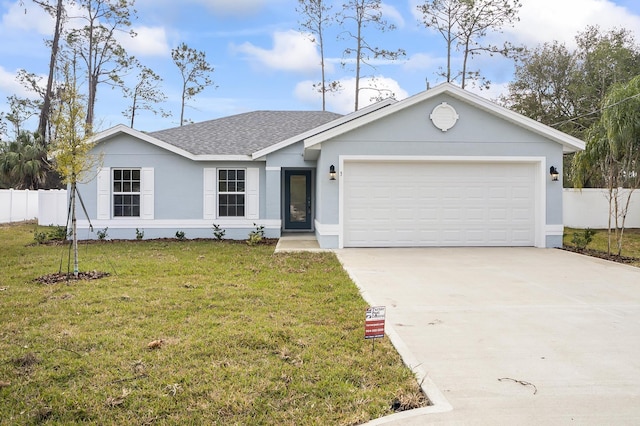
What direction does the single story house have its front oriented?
toward the camera

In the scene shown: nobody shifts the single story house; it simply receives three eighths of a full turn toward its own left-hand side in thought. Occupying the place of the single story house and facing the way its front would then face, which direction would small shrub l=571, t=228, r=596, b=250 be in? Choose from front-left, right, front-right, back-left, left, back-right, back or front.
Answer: front-right

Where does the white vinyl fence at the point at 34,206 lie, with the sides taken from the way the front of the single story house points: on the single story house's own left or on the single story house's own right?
on the single story house's own right

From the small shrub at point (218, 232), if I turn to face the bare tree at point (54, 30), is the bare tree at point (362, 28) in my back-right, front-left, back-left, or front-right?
front-right

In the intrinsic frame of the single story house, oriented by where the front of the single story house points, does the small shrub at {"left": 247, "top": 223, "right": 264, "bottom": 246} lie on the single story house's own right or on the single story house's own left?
on the single story house's own right

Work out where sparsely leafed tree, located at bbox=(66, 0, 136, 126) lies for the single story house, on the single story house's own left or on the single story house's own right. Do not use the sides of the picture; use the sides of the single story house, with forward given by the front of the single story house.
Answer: on the single story house's own right

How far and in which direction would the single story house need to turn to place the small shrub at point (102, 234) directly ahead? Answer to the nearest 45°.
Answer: approximately 90° to its right

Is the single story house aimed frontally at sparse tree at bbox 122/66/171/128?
no

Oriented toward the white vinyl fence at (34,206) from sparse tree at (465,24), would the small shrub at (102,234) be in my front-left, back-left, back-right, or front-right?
front-left

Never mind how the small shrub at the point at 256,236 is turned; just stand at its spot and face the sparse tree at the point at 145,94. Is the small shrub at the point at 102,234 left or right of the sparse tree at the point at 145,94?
left

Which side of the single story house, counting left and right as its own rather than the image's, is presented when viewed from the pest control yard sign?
front

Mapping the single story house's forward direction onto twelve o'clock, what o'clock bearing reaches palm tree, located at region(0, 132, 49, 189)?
The palm tree is roughly at 4 o'clock from the single story house.

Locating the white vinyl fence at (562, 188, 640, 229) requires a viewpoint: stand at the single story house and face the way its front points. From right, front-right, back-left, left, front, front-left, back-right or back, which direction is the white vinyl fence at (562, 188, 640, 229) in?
back-left

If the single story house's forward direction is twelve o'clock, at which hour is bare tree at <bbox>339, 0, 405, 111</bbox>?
The bare tree is roughly at 6 o'clock from the single story house.

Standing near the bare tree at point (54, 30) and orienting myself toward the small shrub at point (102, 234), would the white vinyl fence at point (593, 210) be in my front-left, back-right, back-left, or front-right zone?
front-left

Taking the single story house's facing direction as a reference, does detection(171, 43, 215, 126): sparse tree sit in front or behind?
behind

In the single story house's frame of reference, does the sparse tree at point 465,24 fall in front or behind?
behind

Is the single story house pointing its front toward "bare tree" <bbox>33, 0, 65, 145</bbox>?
no
